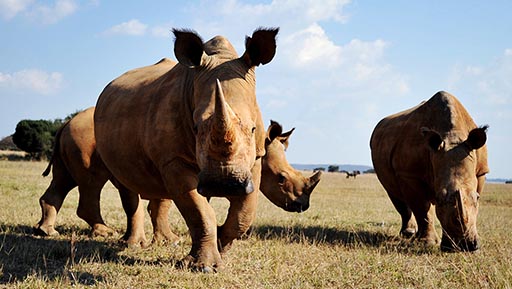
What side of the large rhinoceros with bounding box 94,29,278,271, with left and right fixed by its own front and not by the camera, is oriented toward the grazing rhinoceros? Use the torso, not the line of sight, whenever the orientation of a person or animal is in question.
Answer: left

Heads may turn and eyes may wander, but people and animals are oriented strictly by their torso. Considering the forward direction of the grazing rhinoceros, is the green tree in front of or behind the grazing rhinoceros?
behind

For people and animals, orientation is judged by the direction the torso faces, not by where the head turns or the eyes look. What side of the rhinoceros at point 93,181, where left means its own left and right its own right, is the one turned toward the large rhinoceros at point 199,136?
right

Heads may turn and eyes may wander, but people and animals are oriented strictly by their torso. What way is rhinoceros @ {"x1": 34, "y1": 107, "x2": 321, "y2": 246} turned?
to the viewer's right

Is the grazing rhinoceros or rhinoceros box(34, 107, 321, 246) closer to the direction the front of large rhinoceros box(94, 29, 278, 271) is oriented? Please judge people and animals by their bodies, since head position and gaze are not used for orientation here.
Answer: the grazing rhinoceros

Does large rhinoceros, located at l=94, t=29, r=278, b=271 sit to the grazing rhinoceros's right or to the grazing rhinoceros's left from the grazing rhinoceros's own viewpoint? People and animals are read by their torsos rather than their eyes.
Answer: on its right

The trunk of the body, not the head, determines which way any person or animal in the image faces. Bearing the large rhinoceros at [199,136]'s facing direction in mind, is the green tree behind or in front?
behind

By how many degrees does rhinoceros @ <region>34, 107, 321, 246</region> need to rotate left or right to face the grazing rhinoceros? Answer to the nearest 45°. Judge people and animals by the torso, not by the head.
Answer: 0° — it already faces it

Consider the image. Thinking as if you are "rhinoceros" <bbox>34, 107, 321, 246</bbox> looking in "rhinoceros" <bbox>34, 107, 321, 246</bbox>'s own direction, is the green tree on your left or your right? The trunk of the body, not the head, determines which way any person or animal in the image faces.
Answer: on your left

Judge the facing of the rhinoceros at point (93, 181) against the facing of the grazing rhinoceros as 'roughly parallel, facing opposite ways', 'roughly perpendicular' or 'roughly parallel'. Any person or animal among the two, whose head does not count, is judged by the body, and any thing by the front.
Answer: roughly perpendicular

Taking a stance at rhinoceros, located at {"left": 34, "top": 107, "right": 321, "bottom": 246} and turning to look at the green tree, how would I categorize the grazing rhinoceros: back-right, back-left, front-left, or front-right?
back-right

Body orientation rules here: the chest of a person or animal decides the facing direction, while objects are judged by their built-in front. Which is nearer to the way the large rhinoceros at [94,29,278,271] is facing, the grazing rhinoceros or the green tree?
the grazing rhinoceros
